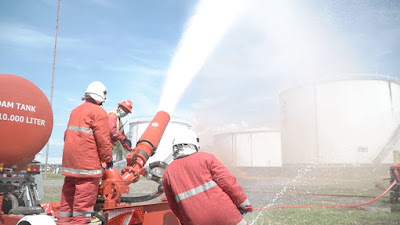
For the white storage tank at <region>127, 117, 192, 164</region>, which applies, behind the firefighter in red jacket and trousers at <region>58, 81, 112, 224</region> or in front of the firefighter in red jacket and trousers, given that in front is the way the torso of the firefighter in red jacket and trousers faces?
in front

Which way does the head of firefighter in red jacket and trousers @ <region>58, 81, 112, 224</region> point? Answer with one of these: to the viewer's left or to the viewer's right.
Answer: to the viewer's right

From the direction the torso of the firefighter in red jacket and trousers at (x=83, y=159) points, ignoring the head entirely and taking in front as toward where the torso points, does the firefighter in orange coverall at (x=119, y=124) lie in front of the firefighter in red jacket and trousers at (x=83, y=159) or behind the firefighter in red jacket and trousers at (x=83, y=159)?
in front

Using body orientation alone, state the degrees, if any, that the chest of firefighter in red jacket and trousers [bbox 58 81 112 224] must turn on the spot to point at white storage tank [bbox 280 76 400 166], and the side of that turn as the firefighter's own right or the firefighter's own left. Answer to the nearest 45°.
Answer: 0° — they already face it

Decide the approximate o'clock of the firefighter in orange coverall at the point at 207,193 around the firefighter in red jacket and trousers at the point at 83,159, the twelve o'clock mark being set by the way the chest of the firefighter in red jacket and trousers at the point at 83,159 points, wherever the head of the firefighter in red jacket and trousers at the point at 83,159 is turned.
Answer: the firefighter in orange coverall at the point at 207,193 is roughly at 3 o'clock from the firefighter in red jacket and trousers at the point at 83,159.

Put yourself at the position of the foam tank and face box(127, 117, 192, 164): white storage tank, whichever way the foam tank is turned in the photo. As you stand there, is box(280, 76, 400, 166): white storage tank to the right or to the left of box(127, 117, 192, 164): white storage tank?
right

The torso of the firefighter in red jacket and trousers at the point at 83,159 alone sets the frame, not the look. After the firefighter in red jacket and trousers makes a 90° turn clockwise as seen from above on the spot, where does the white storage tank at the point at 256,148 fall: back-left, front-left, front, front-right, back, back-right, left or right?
left

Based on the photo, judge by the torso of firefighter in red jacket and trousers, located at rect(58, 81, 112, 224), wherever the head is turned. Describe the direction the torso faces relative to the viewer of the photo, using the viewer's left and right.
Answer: facing away from the viewer and to the right of the viewer

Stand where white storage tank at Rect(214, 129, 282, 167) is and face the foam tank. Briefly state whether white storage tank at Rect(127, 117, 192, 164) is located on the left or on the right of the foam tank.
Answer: right

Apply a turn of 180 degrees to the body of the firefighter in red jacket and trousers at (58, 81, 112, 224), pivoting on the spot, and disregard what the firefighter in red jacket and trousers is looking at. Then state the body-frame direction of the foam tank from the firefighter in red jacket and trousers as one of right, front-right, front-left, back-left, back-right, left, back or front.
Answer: right

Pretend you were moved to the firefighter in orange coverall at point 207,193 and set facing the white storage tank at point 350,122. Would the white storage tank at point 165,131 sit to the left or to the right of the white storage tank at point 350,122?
left

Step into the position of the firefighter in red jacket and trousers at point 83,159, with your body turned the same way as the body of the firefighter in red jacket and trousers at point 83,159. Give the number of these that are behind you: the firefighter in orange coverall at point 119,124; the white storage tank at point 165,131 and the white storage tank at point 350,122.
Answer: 0
